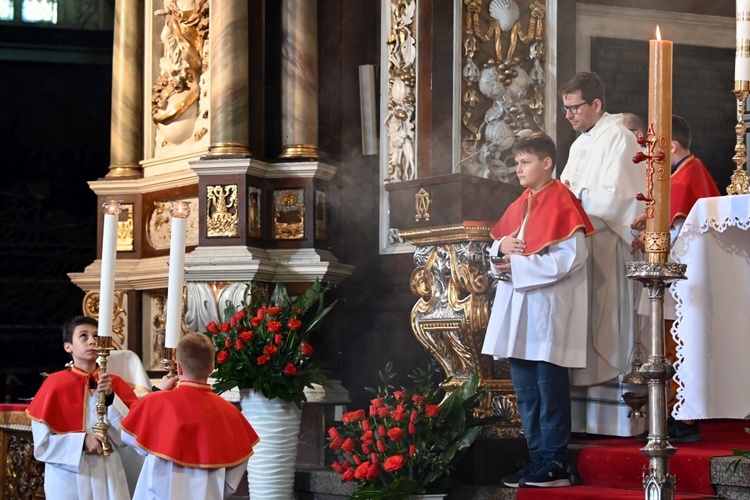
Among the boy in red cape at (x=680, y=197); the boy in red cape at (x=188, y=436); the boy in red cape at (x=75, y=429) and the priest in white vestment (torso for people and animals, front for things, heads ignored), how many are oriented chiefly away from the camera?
1

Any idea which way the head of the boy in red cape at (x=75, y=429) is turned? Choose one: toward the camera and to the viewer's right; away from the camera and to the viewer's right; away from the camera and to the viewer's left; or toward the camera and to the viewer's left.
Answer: toward the camera and to the viewer's right

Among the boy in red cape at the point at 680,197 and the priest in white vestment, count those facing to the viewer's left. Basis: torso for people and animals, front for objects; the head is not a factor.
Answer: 2

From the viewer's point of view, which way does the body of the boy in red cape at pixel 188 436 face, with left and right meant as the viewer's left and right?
facing away from the viewer

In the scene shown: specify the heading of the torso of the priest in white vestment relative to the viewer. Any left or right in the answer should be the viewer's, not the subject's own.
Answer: facing to the left of the viewer

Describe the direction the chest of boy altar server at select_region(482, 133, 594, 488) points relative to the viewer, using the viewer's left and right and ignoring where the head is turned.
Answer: facing the viewer and to the left of the viewer

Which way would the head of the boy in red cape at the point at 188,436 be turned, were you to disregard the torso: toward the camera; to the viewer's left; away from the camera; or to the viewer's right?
away from the camera

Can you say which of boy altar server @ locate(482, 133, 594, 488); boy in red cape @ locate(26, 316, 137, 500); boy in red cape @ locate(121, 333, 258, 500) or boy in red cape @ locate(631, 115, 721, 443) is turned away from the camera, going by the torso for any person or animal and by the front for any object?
boy in red cape @ locate(121, 333, 258, 500)

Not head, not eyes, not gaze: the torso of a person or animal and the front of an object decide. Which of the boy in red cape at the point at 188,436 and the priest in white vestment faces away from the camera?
the boy in red cape

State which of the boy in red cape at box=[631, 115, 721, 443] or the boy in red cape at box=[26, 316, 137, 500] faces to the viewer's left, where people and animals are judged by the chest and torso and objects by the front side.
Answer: the boy in red cape at box=[631, 115, 721, 443]

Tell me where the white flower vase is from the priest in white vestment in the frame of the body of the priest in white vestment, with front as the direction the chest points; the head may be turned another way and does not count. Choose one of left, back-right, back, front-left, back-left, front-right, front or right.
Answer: front

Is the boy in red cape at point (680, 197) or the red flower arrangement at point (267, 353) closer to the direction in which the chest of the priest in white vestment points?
the red flower arrangement

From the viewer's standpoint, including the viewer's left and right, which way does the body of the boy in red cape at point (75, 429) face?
facing the viewer and to the right of the viewer
